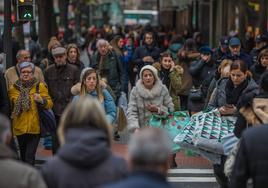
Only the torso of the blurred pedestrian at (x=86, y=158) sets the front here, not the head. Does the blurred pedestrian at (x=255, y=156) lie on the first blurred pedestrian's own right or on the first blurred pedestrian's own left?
on the first blurred pedestrian's own right

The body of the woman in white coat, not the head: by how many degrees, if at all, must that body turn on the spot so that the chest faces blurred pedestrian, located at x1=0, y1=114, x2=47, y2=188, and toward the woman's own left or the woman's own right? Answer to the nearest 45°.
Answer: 0° — they already face them

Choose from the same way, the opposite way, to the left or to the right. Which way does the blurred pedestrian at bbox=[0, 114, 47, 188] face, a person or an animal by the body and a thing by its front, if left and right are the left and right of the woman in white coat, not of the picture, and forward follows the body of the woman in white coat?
the opposite way

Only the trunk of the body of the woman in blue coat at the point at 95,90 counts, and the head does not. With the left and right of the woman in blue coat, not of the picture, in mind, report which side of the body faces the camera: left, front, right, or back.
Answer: front

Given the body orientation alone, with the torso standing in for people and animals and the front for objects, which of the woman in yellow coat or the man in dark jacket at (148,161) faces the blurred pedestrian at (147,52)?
the man in dark jacket

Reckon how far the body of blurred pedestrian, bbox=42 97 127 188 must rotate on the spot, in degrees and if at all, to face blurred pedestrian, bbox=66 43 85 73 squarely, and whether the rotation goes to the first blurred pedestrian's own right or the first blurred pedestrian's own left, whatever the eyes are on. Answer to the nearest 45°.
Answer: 0° — they already face them

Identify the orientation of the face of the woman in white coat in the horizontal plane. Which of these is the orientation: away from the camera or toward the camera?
toward the camera

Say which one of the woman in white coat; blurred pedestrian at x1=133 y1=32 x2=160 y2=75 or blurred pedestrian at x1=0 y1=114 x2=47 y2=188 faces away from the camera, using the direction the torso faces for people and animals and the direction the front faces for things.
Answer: blurred pedestrian at x1=0 y1=114 x2=47 y2=188

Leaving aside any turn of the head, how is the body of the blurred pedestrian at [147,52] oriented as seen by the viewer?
toward the camera

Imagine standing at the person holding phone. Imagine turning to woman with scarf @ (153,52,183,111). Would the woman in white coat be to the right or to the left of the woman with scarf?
left

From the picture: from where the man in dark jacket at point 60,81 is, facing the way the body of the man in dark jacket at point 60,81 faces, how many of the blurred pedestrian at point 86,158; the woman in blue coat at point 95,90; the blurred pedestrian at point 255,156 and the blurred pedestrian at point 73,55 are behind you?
1

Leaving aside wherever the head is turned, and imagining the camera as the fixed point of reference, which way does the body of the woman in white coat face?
toward the camera

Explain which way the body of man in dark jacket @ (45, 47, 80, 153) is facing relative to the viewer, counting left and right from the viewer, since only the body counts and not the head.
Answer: facing the viewer

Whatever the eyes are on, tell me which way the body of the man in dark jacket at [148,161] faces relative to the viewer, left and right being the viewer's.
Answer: facing away from the viewer

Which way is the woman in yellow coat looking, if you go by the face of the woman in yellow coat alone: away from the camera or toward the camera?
toward the camera

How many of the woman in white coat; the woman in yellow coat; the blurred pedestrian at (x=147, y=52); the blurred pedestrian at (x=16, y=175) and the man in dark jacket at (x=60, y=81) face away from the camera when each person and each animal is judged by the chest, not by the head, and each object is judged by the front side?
1

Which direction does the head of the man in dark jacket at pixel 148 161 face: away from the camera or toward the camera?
away from the camera

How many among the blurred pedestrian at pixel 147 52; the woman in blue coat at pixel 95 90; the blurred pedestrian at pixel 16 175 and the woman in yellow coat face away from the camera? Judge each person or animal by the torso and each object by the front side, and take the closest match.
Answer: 1

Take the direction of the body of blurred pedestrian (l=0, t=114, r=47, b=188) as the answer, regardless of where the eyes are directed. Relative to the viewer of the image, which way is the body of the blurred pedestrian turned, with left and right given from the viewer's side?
facing away from the viewer

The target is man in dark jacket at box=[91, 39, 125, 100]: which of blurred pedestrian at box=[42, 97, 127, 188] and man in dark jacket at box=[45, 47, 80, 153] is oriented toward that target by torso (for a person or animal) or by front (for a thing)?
the blurred pedestrian
